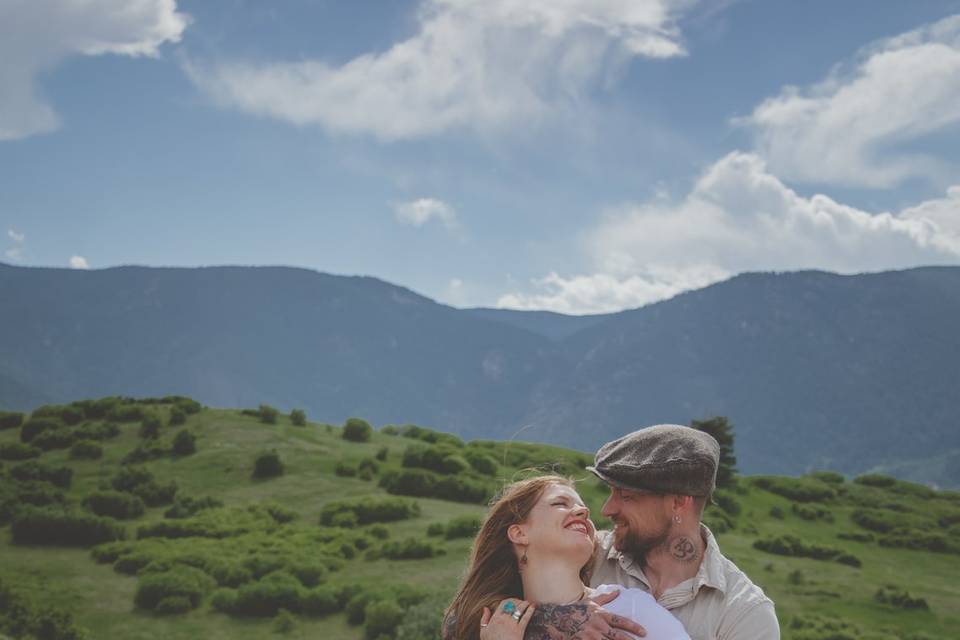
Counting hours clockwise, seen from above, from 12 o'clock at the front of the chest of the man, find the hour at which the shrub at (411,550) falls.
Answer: The shrub is roughly at 4 o'clock from the man.

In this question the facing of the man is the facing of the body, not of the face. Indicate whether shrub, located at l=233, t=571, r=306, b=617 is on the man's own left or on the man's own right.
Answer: on the man's own right

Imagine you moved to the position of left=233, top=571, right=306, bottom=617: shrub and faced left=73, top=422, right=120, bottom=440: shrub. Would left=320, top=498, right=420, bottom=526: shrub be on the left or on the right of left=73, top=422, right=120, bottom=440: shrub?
right

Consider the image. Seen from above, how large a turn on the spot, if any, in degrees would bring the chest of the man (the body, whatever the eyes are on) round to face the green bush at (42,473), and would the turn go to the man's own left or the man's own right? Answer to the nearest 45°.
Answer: approximately 90° to the man's own right

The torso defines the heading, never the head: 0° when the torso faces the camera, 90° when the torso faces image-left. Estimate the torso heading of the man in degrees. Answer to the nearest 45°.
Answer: approximately 45°

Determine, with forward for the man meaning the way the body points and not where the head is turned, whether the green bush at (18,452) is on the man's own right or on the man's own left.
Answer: on the man's own right

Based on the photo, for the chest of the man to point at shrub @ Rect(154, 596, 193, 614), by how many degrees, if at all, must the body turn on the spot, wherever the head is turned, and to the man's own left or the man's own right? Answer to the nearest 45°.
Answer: approximately 90° to the man's own right

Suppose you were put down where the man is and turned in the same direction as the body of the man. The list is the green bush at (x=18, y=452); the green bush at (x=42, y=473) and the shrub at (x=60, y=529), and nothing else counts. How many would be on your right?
3

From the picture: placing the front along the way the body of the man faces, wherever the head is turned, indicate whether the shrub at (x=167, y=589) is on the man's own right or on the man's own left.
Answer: on the man's own right

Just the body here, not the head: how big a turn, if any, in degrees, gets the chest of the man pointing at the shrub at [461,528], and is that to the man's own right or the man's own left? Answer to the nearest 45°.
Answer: approximately 135° to the man's own right

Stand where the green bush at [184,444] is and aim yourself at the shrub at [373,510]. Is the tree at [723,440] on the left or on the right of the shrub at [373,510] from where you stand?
left
